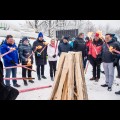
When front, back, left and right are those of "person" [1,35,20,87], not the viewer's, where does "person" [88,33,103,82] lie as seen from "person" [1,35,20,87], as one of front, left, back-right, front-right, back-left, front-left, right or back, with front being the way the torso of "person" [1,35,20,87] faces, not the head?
front-left

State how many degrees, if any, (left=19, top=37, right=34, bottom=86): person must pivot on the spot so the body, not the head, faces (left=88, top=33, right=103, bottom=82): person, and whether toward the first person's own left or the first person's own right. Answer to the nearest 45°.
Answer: approximately 45° to the first person's own left

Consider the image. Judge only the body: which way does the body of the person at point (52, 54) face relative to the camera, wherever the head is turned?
toward the camera

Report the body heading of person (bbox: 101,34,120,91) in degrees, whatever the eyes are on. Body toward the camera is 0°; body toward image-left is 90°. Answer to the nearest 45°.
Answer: approximately 45°

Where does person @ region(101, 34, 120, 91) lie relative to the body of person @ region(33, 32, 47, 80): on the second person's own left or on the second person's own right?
on the second person's own left

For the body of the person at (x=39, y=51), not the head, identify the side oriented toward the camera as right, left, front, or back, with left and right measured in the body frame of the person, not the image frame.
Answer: front

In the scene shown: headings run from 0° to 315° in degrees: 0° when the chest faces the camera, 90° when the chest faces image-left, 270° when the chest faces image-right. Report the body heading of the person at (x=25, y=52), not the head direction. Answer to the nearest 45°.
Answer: approximately 315°

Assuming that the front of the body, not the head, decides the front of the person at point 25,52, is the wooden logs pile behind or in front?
in front

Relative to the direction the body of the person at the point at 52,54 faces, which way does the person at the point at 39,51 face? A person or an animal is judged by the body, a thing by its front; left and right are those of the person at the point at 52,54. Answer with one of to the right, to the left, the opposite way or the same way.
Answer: the same way

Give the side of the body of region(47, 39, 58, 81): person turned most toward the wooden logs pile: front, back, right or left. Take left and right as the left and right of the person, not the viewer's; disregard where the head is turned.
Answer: front

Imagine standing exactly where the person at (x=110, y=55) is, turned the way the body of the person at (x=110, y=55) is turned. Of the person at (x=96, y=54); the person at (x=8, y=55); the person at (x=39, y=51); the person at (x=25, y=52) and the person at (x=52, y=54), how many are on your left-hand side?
0

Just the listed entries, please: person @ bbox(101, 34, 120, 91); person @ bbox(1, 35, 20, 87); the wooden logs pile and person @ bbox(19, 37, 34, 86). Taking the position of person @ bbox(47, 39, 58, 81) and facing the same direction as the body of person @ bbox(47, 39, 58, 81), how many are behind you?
0

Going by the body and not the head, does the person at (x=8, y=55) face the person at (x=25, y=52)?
no

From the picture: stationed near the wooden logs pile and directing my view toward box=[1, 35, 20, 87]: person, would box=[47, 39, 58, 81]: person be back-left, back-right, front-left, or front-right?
front-right

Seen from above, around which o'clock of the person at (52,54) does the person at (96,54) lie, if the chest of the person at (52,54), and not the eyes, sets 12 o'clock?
the person at (96,54) is roughly at 9 o'clock from the person at (52,54).

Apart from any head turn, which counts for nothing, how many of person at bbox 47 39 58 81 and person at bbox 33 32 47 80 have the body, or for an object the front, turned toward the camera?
2

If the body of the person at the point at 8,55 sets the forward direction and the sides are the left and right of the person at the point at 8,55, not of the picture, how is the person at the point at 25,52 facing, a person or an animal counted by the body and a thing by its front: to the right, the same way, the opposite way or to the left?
the same way

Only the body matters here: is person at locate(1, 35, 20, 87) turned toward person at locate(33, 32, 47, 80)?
no

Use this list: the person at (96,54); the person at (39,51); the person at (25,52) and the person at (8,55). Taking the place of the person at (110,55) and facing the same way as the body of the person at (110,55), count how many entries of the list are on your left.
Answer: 0
